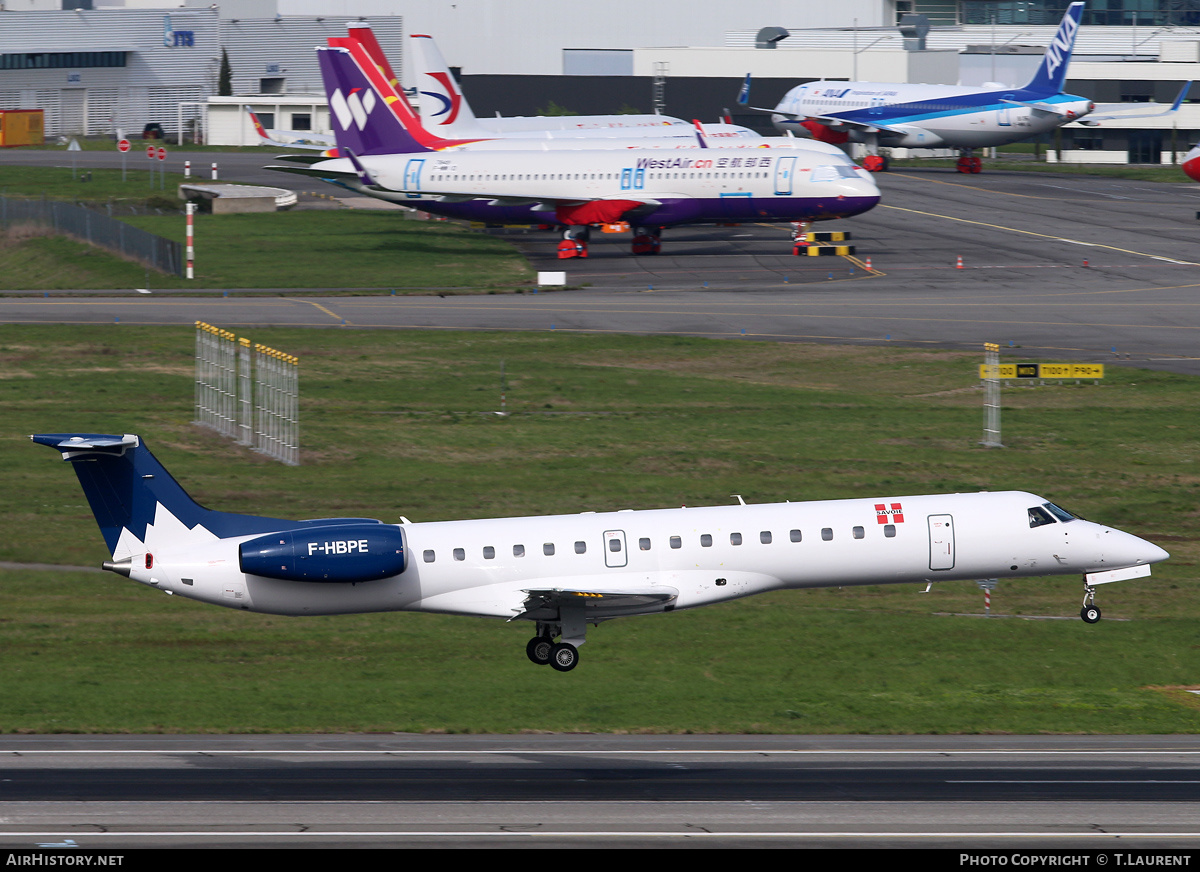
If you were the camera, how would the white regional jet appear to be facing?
facing to the right of the viewer
